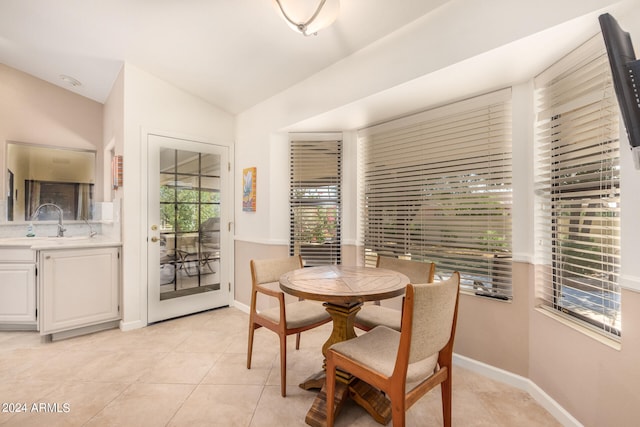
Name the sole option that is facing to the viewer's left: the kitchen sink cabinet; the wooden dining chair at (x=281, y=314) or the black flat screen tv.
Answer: the black flat screen tv

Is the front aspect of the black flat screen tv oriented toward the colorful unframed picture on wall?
yes

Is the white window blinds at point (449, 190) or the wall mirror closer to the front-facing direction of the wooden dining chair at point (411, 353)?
the wall mirror

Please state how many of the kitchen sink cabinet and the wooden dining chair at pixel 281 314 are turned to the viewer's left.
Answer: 0

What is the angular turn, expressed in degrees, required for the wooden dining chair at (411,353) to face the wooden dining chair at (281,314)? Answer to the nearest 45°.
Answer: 0° — it already faces it

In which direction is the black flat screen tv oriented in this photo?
to the viewer's left

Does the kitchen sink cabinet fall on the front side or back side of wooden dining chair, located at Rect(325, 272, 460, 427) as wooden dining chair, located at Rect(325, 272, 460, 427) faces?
on the front side

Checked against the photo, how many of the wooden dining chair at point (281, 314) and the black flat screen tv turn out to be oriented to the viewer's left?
1
